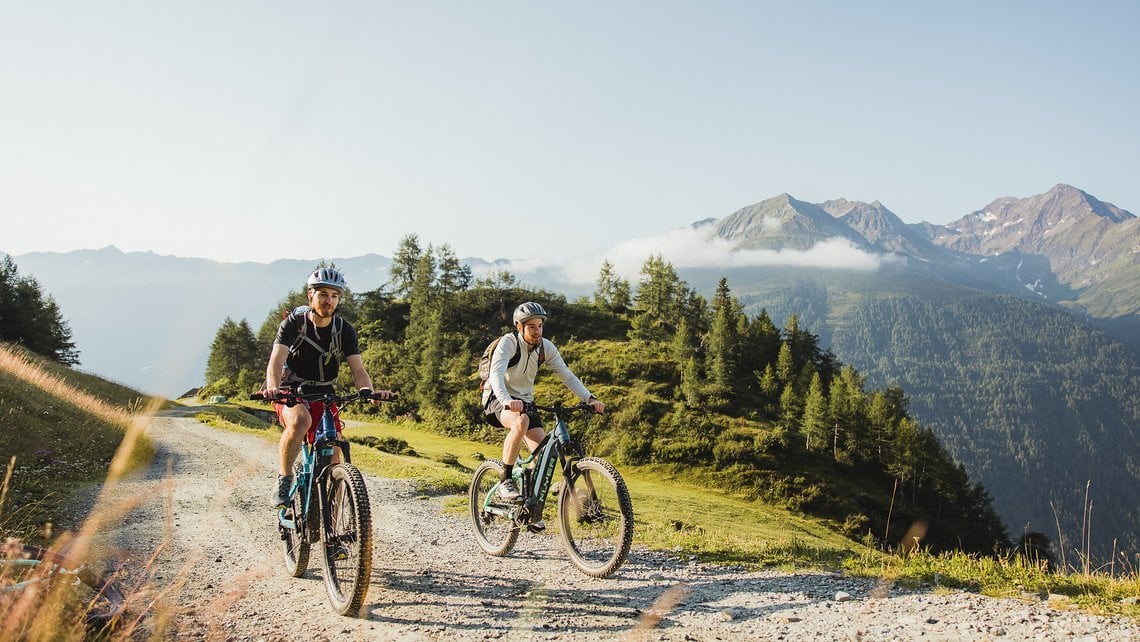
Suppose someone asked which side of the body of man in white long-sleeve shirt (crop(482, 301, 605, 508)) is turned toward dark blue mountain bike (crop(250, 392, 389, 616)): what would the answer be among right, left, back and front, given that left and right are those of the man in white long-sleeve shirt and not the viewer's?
right

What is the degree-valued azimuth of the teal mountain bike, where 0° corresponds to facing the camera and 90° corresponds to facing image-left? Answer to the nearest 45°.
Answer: approximately 315°

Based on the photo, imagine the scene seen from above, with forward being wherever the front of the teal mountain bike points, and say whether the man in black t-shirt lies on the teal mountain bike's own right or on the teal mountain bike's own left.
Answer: on the teal mountain bike's own right

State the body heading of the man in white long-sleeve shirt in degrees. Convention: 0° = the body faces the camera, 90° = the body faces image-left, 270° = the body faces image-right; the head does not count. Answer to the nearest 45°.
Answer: approximately 315°

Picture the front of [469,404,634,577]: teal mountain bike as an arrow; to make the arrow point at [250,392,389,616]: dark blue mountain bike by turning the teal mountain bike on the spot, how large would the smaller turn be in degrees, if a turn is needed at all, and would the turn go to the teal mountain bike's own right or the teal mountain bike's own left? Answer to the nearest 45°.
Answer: approximately 90° to the teal mountain bike's own right

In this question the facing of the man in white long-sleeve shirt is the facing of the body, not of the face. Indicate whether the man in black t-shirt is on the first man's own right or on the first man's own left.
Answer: on the first man's own right

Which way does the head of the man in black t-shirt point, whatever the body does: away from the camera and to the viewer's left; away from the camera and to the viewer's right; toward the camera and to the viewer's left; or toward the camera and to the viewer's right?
toward the camera and to the viewer's right
